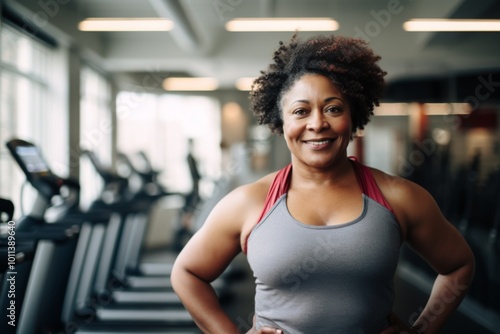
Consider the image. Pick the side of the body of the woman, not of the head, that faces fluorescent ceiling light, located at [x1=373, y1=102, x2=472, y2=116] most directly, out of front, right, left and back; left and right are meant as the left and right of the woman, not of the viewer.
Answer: back

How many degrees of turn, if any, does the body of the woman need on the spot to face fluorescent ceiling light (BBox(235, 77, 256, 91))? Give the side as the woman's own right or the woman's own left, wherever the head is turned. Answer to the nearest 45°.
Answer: approximately 180°

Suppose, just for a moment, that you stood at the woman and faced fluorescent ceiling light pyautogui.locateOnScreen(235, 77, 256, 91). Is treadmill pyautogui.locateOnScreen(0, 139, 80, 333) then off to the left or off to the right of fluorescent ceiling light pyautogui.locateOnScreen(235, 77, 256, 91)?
left

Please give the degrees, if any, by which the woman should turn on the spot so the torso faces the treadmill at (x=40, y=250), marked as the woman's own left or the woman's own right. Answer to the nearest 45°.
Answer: approximately 135° to the woman's own right

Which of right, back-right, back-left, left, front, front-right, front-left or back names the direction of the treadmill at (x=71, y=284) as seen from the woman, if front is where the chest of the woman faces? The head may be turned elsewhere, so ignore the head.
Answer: back-right

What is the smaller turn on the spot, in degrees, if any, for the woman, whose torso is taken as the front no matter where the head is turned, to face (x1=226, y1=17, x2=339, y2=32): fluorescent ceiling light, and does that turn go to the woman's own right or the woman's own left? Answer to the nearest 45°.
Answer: approximately 180°

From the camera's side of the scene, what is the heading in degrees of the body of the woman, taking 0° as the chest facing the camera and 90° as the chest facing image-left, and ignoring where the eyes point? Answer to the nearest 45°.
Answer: approximately 0°

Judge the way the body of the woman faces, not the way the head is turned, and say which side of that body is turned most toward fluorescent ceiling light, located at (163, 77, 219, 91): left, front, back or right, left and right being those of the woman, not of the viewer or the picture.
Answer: back

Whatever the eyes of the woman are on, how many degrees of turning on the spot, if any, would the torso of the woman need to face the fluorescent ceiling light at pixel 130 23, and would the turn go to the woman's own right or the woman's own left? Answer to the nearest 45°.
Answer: approximately 135° to the woman's own right
